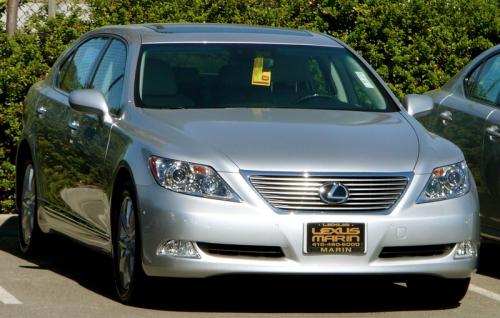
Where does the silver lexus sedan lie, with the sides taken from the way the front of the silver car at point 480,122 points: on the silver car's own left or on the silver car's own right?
on the silver car's own right

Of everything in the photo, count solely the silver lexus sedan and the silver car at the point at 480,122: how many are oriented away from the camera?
0

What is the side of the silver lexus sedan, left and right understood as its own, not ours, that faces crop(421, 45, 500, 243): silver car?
left

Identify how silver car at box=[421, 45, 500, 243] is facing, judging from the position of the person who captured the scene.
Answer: facing the viewer and to the right of the viewer
